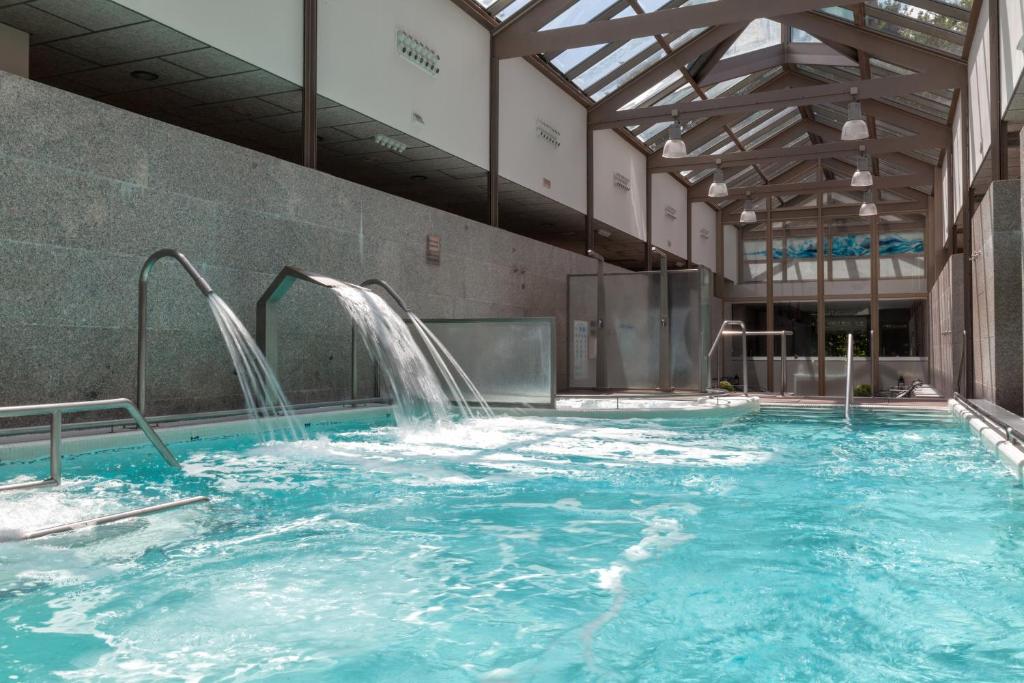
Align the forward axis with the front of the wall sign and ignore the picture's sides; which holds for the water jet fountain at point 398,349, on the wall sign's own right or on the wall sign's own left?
on the wall sign's own right

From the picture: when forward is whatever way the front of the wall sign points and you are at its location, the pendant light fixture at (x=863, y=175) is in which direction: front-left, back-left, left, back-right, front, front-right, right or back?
front-left

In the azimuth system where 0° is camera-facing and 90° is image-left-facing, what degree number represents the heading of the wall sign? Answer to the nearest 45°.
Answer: approximately 315°

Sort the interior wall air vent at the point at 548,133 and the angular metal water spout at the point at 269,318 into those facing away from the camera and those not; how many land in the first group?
0

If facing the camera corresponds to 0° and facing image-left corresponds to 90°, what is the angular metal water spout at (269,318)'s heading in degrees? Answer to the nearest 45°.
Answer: approximately 315°

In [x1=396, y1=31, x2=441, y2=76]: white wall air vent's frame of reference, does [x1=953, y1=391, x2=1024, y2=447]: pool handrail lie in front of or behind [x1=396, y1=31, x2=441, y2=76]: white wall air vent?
in front

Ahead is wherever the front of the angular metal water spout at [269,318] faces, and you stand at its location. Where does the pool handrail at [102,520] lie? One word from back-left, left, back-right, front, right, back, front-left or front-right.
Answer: front-right

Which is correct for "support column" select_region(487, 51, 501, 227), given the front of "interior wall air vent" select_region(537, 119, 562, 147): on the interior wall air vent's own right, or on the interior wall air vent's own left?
on the interior wall air vent's own right

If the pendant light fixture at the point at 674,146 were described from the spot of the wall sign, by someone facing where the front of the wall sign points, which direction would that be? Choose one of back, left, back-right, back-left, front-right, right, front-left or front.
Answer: front-left

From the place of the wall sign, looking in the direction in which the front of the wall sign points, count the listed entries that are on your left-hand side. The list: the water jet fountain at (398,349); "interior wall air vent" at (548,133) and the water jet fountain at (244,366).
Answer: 1
